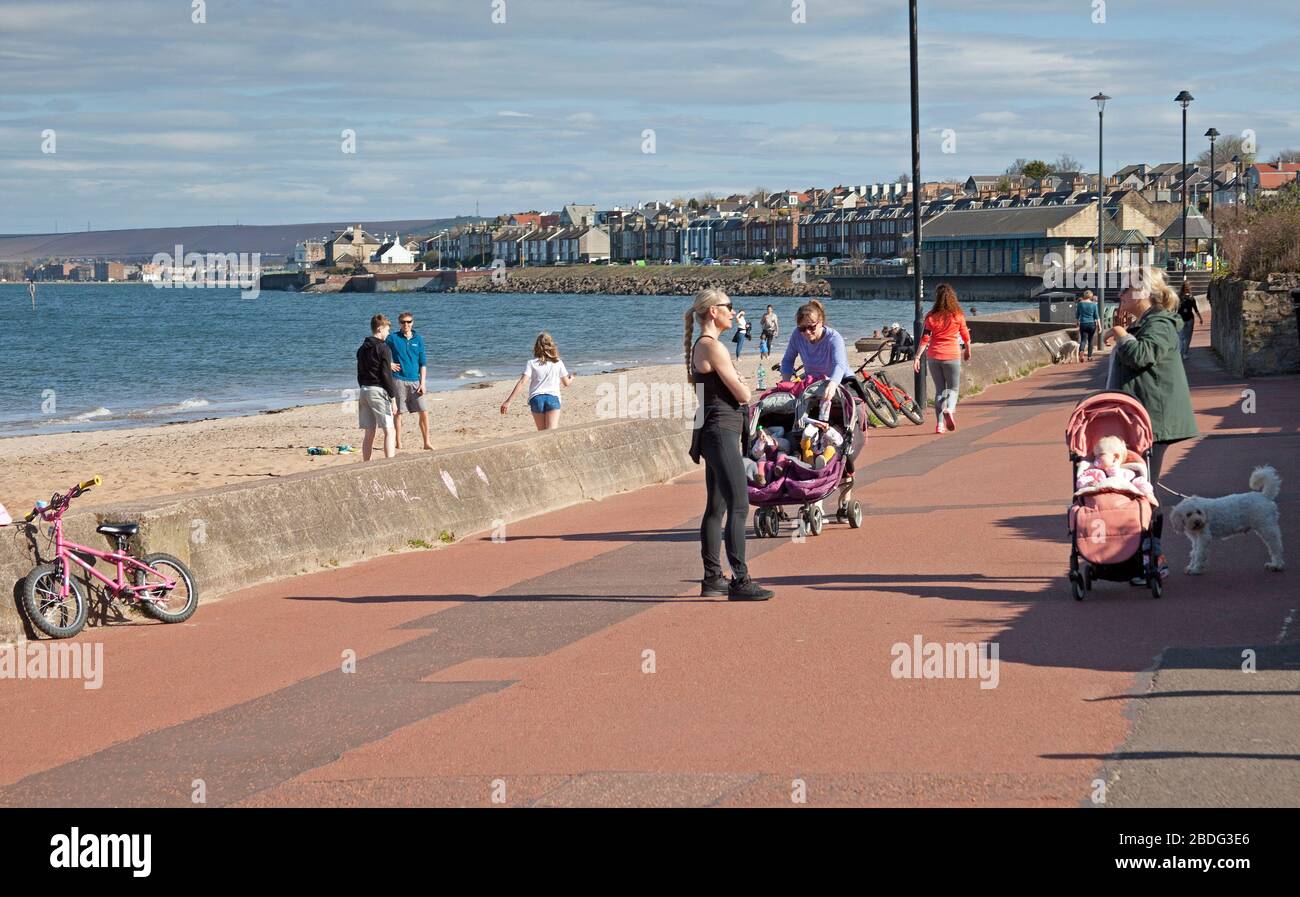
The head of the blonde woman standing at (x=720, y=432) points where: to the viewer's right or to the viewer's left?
to the viewer's right

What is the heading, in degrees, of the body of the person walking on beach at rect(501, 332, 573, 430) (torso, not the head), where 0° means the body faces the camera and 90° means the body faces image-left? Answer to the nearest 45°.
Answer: approximately 180°

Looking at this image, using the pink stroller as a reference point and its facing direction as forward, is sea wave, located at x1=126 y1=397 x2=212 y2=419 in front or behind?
behind

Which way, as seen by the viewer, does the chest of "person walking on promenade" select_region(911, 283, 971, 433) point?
away from the camera

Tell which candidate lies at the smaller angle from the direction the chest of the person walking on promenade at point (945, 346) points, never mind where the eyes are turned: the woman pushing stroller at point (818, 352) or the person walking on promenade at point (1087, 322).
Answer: the person walking on promenade
